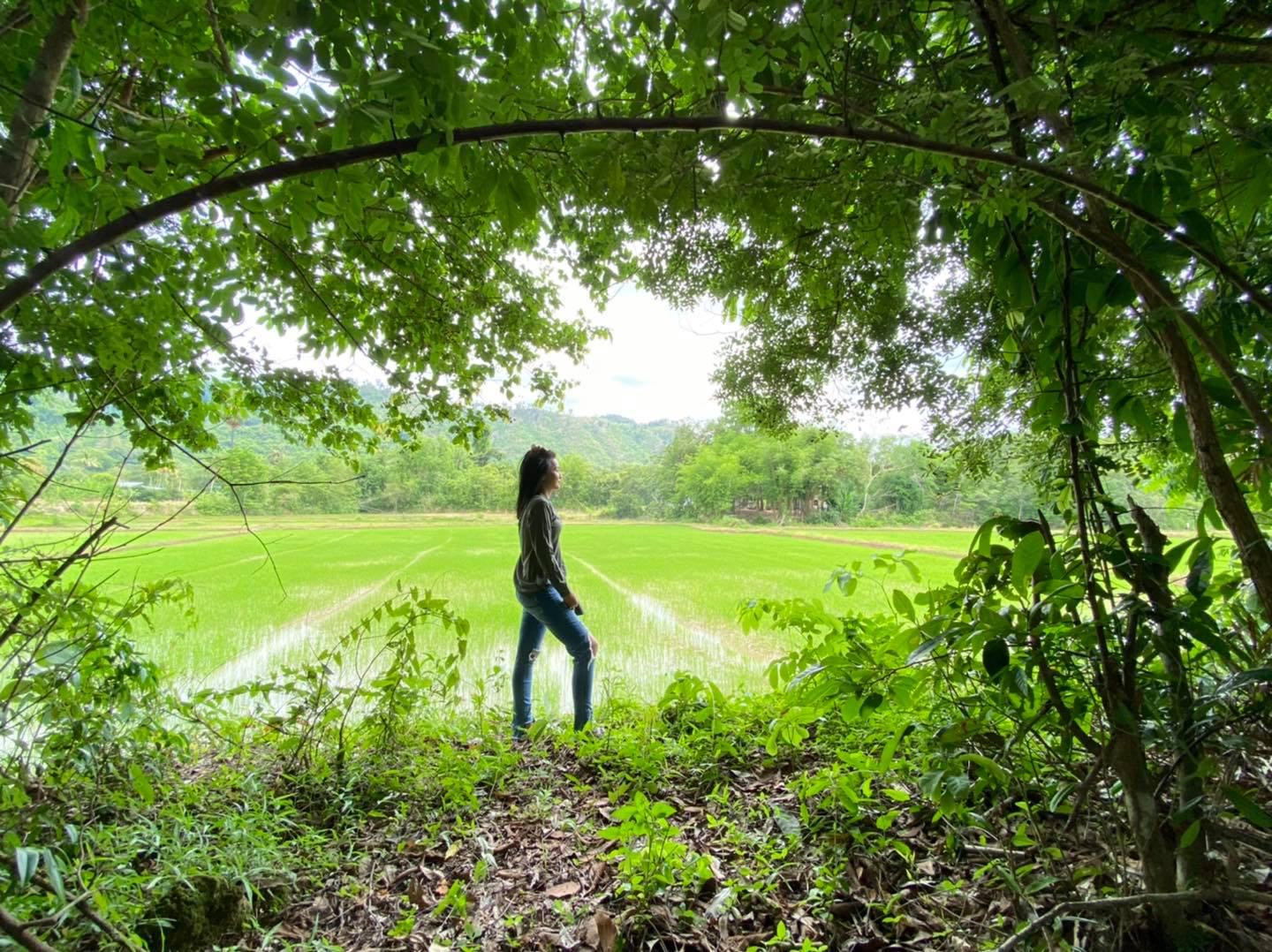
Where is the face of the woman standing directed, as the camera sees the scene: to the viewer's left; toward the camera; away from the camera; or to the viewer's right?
to the viewer's right

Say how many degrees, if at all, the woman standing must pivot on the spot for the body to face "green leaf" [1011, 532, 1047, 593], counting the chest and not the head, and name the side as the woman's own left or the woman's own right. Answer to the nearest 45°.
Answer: approximately 90° to the woman's own right

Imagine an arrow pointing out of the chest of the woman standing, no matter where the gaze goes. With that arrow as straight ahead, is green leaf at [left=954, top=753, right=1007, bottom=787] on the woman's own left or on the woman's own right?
on the woman's own right

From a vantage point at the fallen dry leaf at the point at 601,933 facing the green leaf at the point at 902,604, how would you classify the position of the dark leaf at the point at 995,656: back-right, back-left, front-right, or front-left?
front-right

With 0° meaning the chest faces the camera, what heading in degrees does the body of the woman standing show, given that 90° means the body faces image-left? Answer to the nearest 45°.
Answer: approximately 270°

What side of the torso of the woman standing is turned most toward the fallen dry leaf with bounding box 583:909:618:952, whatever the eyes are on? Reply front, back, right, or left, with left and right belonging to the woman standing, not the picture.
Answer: right

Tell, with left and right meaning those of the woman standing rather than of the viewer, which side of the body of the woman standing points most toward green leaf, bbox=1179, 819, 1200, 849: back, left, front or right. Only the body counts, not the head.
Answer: right

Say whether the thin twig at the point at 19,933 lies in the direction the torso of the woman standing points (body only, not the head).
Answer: no
